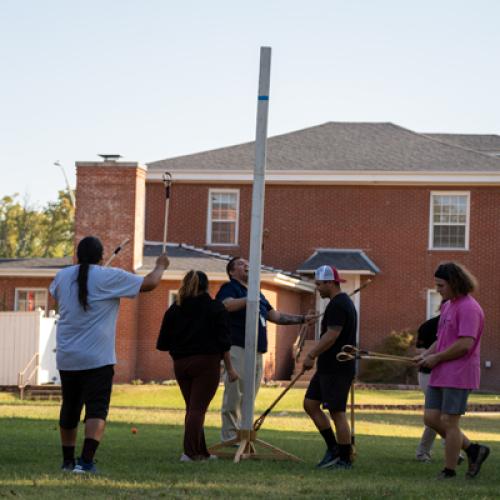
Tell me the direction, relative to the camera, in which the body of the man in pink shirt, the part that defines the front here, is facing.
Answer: to the viewer's left

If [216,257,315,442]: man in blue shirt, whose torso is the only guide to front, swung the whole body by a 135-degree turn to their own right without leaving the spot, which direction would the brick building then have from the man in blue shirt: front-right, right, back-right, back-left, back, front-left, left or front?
right

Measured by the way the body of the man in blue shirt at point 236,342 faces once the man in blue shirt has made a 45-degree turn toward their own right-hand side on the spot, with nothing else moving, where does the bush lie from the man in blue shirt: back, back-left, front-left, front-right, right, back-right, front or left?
back

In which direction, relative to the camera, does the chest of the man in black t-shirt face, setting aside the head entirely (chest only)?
to the viewer's left

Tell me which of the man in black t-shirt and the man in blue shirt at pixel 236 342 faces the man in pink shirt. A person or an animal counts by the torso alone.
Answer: the man in blue shirt

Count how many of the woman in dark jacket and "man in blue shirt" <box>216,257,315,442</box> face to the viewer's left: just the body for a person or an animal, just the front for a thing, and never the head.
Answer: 0

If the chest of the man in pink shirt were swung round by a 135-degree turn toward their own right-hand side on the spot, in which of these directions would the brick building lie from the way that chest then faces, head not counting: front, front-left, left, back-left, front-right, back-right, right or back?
front-left

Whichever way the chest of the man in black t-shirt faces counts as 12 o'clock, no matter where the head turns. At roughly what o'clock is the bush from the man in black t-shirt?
The bush is roughly at 3 o'clock from the man in black t-shirt.

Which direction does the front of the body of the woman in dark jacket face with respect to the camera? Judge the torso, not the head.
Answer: away from the camera

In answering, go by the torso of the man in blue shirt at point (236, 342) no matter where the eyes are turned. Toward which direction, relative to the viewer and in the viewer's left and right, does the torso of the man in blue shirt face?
facing the viewer and to the right of the viewer

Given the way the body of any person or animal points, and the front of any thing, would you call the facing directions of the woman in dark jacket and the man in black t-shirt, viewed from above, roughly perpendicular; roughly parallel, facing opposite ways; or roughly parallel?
roughly perpendicular

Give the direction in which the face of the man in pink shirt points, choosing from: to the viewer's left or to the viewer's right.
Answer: to the viewer's left

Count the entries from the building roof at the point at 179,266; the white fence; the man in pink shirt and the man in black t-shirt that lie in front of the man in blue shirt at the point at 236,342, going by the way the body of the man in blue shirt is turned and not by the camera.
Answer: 2

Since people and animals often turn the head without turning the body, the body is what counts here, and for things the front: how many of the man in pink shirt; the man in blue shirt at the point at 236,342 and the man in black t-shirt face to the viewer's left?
2
